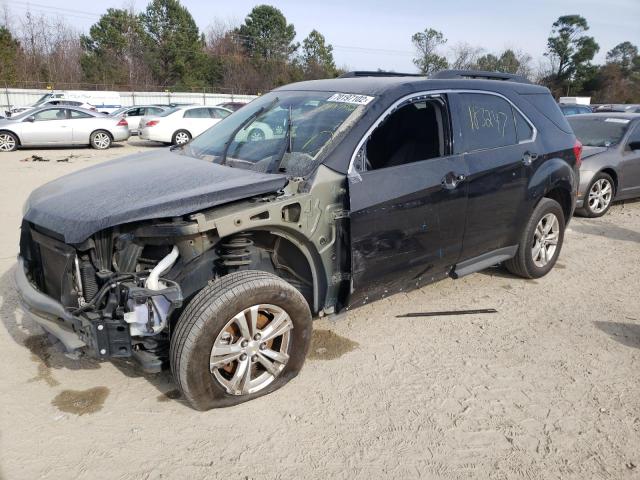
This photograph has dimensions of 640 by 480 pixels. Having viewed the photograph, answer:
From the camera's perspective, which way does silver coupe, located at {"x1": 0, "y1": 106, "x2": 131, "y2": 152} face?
to the viewer's left

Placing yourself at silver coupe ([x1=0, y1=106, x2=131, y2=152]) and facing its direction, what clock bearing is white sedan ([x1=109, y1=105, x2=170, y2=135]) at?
white sedan ([x1=109, y1=105, x2=170, y2=135]) is roughly at 4 o'clock from silver coupe ([x1=0, y1=106, x2=131, y2=152]).

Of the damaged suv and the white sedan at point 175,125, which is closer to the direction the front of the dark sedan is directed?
the damaged suv

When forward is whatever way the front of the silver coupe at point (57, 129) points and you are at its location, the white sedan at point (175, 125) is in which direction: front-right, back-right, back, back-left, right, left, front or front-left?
back

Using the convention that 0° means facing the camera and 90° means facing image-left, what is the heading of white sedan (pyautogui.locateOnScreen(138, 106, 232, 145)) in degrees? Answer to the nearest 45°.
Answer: approximately 225°

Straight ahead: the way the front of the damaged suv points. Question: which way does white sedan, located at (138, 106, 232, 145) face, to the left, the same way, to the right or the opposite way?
the opposite way

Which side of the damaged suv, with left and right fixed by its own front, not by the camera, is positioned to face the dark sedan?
back

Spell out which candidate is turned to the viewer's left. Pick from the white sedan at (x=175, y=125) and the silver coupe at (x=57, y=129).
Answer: the silver coupe at (x=57, y=129)

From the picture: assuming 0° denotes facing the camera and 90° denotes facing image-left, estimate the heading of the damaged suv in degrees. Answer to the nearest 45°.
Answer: approximately 45°

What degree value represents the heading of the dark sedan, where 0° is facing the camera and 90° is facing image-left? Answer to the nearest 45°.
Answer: approximately 45°

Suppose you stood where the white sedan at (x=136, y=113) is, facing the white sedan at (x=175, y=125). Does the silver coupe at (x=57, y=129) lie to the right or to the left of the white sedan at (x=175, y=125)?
right

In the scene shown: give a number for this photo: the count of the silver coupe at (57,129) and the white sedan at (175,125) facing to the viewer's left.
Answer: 1

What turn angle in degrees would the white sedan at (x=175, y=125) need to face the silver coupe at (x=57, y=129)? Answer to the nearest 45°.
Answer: approximately 135° to its left
